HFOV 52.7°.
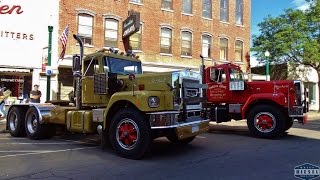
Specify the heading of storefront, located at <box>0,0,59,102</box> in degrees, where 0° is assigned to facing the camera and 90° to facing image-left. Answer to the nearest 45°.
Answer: approximately 0°

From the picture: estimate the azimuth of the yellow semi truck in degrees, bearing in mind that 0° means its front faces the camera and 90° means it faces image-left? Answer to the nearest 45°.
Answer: approximately 315°

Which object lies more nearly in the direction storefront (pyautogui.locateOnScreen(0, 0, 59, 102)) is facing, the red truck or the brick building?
the red truck

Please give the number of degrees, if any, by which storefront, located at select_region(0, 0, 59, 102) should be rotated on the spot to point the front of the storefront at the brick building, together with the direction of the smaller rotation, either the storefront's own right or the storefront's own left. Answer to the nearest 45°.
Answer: approximately 90° to the storefront's own left

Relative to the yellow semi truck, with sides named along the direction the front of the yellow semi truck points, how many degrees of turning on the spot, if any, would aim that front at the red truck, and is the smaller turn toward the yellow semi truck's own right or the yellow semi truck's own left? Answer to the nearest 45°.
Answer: approximately 90° to the yellow semi truck's own left

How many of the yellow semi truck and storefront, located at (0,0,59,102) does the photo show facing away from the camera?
0

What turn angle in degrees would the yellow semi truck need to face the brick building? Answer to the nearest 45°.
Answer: approximately 135° to its left

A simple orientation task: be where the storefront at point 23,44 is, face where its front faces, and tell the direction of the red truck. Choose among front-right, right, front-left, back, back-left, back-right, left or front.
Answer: front-left

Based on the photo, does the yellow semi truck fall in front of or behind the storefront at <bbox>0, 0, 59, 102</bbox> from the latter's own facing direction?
in front

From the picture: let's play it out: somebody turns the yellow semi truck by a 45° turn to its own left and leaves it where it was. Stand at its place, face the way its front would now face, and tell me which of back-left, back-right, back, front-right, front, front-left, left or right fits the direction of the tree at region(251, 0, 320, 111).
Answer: front-left

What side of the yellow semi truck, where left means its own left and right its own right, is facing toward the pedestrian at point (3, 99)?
back

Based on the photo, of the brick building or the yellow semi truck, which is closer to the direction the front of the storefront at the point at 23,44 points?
the yellow semi truck

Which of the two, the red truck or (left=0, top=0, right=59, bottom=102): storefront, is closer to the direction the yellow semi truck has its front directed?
the red truck
